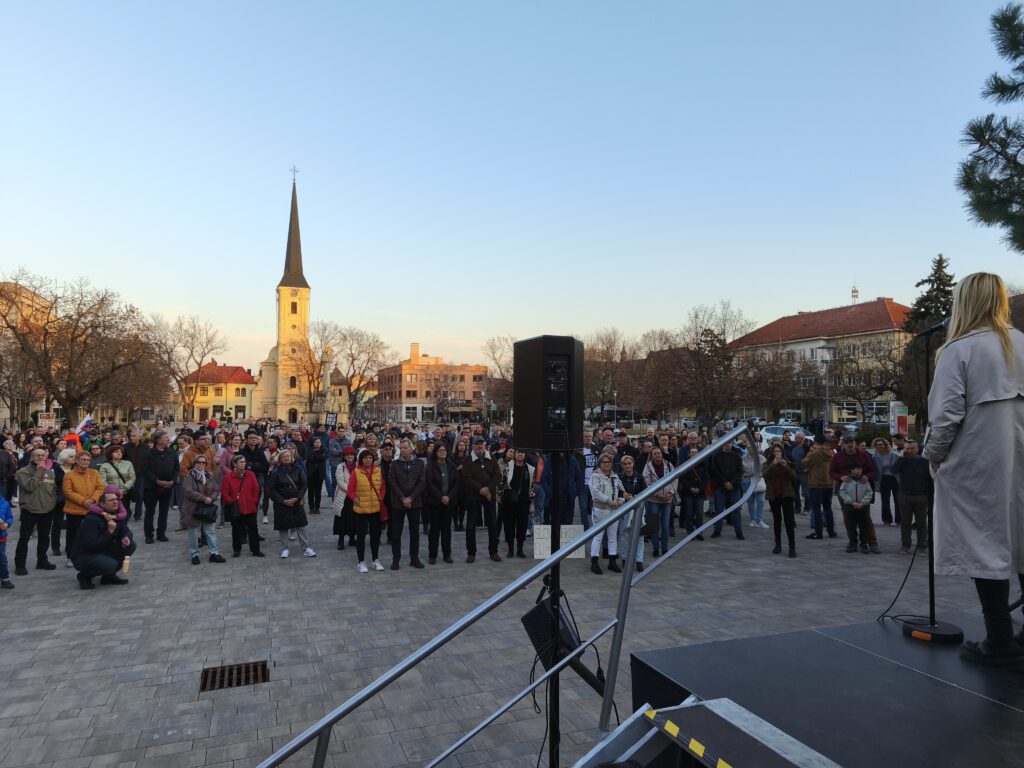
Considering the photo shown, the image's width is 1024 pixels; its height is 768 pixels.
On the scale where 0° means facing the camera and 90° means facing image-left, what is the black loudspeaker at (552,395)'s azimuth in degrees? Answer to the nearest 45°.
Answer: approximately 135°

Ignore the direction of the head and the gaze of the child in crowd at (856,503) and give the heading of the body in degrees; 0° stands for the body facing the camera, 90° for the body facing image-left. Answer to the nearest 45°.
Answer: approximately 0°

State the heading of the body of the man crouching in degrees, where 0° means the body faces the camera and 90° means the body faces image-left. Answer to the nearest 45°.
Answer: approximately 315°

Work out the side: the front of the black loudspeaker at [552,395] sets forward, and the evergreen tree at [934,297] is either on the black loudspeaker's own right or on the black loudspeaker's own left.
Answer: on the black loudspeaker's own right

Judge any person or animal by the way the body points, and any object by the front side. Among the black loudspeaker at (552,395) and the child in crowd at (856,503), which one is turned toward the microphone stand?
the child in crowd

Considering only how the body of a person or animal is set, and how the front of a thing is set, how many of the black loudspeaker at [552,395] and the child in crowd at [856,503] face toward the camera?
1

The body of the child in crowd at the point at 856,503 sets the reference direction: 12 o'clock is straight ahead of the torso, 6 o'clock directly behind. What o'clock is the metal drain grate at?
The metal drain grate is roughly at 1 o'clock from the child in crowd.

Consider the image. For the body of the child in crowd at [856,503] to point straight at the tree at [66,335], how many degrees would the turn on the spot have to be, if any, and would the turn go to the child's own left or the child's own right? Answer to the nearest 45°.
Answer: approximately 90° to the child's own right

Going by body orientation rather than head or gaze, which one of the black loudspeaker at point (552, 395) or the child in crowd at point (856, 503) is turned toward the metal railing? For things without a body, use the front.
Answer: the child in crowd

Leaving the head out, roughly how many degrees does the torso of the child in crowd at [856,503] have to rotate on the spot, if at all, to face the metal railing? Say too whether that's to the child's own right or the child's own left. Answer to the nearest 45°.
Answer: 0° — they already face it

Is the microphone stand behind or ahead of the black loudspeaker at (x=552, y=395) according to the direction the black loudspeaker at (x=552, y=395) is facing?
behind
